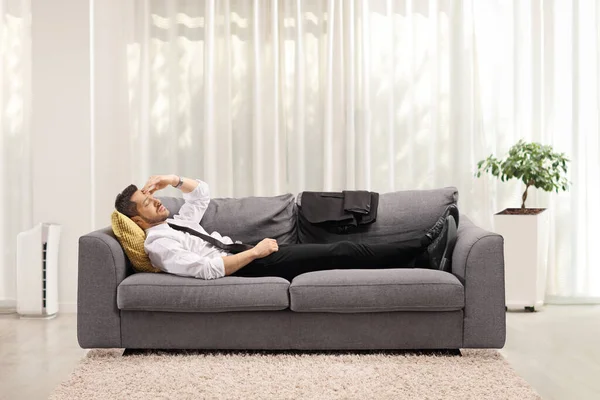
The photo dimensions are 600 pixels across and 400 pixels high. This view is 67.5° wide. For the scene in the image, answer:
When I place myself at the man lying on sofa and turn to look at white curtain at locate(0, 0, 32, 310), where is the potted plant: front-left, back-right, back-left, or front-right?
back-right

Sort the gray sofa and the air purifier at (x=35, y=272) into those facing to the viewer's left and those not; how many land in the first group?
0

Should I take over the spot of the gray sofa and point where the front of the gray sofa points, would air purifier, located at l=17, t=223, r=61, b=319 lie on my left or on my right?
on my right

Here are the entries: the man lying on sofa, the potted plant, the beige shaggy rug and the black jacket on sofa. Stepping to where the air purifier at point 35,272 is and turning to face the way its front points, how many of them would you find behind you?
0

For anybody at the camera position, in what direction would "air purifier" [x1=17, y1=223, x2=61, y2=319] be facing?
facing the viewer and to the right of the viewer

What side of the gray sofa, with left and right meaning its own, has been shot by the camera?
front

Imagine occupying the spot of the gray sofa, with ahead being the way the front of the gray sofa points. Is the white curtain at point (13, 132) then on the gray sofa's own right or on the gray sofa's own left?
on the gray sofa's own right

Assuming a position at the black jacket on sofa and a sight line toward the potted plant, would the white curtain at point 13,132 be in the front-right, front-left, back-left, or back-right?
back-left

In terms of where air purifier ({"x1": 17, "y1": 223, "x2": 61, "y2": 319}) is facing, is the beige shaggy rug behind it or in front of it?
in front
